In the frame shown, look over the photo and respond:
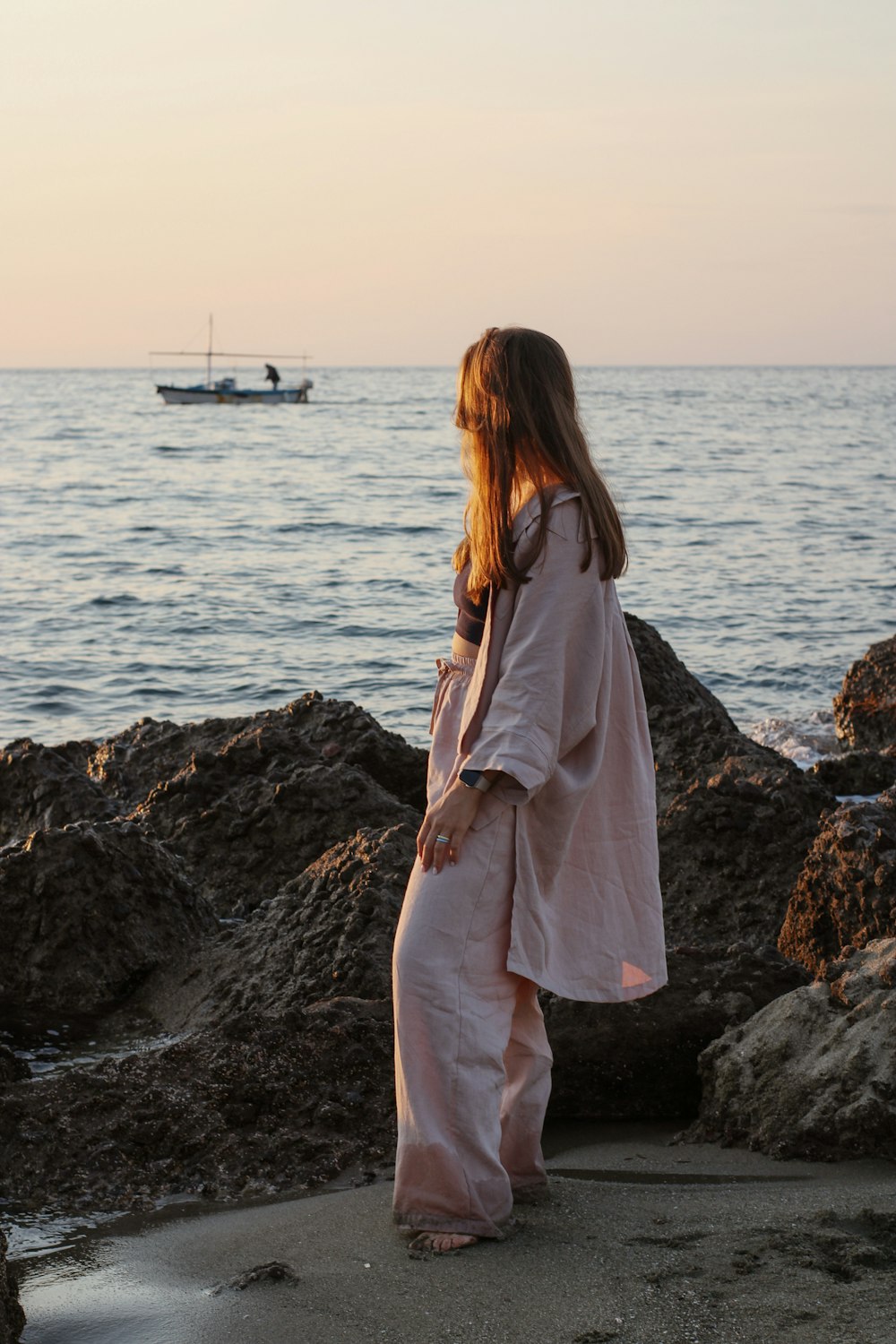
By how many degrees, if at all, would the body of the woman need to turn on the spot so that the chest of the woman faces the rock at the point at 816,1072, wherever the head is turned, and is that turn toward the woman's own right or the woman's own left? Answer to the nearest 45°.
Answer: approximately 135° to the woman's own right

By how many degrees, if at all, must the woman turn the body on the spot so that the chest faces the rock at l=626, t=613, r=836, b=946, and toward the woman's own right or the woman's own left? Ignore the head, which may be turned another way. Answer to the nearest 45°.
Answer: approximately 90° to the woman's own right

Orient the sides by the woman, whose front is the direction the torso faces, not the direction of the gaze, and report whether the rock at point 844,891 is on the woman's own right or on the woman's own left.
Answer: on the woman's own right

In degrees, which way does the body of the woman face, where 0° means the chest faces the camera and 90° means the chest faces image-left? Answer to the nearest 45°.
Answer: approximately 90°

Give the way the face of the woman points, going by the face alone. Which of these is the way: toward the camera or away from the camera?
away from the camera

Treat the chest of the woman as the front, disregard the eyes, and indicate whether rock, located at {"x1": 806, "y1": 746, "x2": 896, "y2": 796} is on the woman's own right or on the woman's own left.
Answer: on the woman's own right
